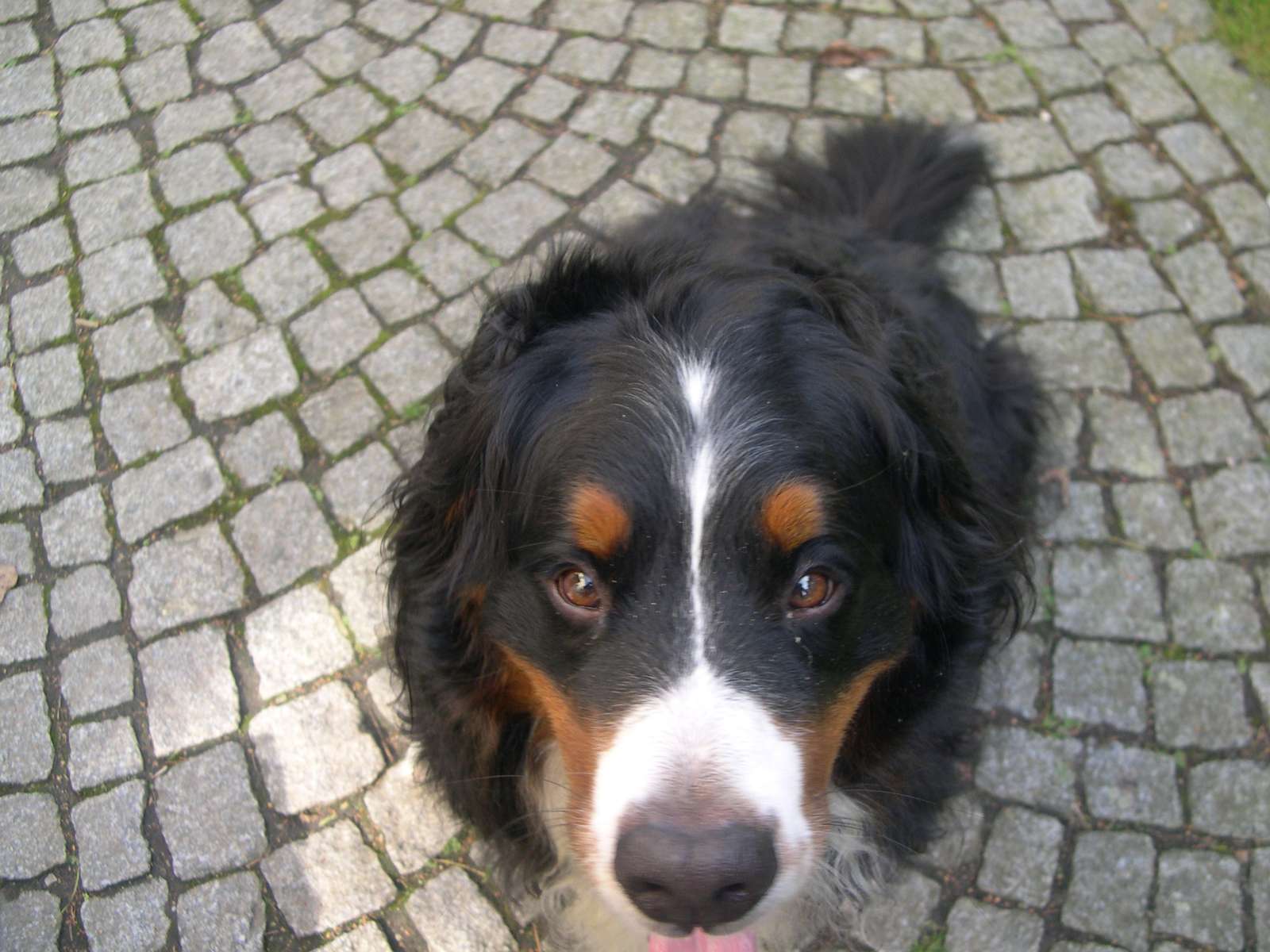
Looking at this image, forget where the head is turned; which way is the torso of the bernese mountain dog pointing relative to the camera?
toward the camera
